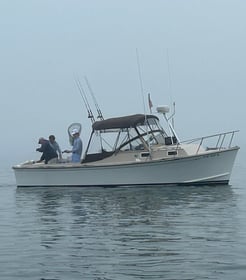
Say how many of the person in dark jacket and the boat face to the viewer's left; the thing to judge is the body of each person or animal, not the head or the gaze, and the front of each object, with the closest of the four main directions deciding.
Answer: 1

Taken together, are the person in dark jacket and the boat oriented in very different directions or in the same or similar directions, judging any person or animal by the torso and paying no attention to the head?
very different directions

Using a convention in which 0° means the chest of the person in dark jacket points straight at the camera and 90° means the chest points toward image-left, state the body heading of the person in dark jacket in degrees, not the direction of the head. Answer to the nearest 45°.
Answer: approximately 90°

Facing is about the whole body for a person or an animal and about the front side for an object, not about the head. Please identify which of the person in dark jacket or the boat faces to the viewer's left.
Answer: the person in dark jacket

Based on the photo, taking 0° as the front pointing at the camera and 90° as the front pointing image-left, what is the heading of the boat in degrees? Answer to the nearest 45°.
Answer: approximately 270°
